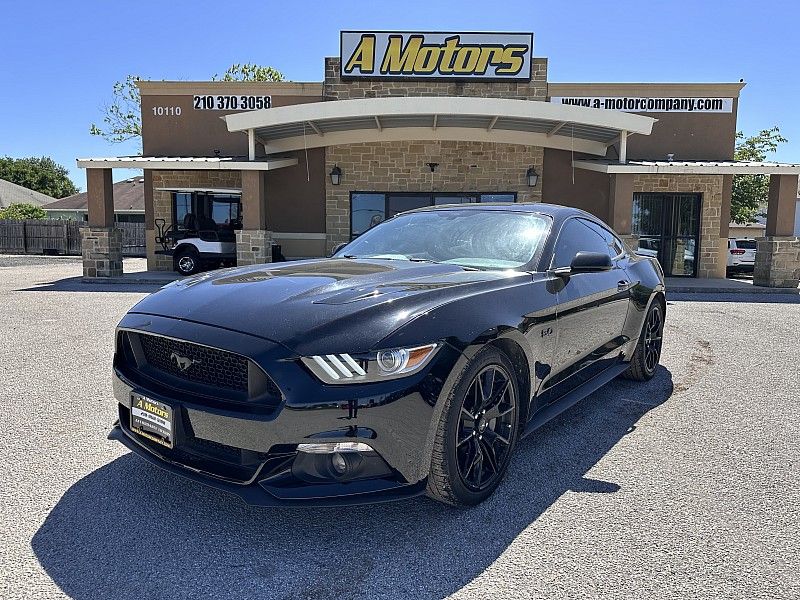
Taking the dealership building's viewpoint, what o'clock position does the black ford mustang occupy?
The black ford mustang is roughly at 12 o'clock from the dealership building.

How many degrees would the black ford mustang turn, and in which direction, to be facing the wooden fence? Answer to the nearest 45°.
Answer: approximately 90° to its right

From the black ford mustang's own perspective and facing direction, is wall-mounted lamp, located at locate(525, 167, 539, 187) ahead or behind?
behind

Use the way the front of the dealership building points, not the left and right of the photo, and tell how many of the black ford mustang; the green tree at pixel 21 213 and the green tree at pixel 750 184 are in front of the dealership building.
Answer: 1

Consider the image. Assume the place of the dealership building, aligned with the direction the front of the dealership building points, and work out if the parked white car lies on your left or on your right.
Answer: on your left

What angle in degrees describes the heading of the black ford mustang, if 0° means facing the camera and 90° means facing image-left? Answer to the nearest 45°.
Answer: approximately 45°

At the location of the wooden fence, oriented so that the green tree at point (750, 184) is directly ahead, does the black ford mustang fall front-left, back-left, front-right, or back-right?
front-right

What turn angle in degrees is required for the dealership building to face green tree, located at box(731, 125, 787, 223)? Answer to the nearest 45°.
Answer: approximately 135° to its left

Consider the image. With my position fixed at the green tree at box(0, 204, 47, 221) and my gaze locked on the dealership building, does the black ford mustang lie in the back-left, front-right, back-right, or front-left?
front-right

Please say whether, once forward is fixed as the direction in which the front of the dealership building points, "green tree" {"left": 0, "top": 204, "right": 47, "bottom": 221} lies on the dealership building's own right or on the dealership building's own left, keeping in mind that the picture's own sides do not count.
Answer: on the dealership building's own right

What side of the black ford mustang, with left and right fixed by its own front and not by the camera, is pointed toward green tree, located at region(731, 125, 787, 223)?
back

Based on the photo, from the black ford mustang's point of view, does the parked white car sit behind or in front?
behind

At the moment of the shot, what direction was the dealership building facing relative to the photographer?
facing the viewer
